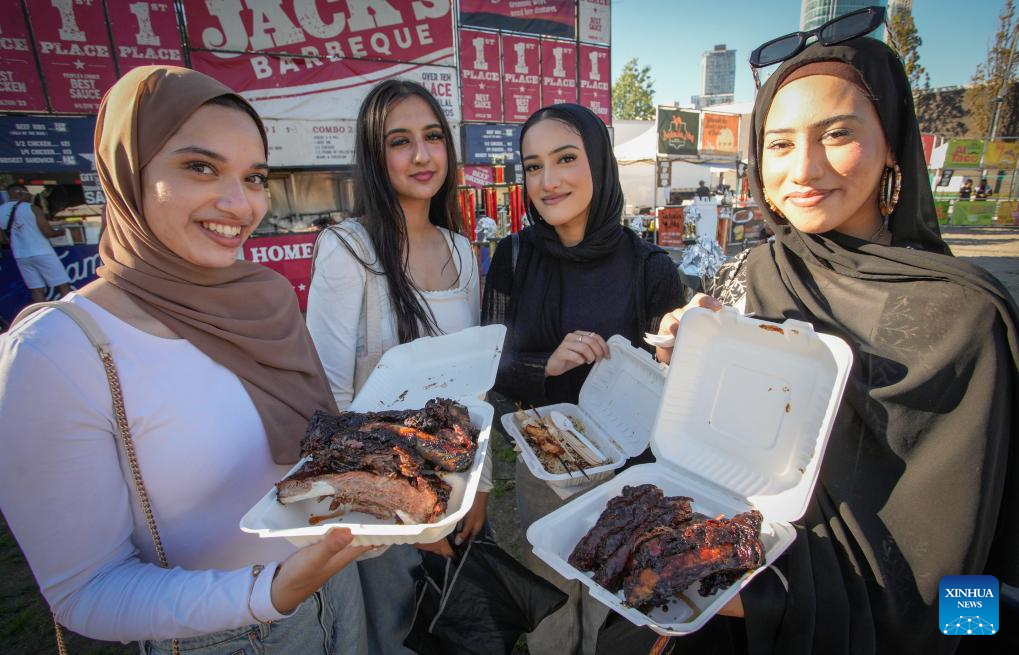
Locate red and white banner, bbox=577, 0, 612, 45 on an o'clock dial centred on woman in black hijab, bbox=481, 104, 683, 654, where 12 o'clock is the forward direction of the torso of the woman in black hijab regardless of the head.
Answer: The red and white banner is roughly at 6 o'clock from the woman in black hijab.

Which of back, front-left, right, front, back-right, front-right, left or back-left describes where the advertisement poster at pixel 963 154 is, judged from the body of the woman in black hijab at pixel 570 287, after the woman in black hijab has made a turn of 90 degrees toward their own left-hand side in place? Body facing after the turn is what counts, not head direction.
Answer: front-left

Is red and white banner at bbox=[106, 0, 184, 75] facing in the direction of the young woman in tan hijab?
yes

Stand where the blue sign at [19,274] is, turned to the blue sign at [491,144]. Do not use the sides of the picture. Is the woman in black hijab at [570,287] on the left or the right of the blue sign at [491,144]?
right

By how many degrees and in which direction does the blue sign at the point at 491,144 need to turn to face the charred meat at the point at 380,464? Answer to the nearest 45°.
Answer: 0° — it already faces it

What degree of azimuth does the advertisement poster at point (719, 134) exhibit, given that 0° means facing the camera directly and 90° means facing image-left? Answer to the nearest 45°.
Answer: approximately 0°

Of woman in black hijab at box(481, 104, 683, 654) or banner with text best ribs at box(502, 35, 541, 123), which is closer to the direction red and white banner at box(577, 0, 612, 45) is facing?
the woman in black hijab

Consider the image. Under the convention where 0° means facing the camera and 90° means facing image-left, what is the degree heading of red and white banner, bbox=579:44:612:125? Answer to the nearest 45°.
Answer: approximately 0°

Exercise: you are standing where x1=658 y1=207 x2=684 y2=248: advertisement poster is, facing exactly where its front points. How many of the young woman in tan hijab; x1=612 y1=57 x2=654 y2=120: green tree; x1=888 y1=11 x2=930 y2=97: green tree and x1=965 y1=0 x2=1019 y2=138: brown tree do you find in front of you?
1

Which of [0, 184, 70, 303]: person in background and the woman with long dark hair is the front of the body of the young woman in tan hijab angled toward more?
the woman with long dark hair

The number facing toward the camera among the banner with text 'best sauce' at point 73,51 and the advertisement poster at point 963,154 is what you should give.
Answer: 2
